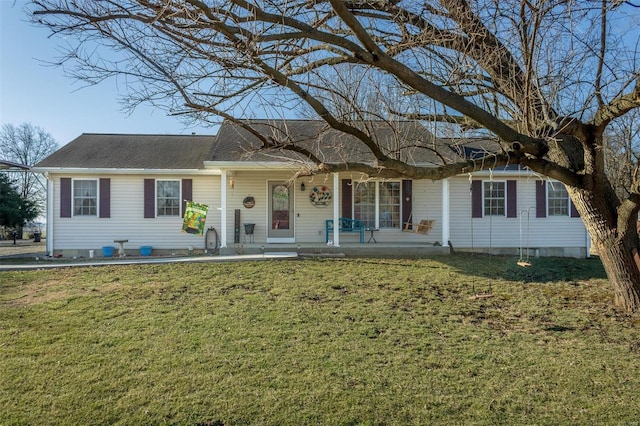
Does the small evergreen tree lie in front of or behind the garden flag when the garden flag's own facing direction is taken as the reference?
behind

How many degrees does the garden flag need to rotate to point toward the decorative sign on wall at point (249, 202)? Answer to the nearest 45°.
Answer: approximately 90° to its left

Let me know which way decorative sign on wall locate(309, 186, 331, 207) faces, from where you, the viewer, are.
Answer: facing the viewer

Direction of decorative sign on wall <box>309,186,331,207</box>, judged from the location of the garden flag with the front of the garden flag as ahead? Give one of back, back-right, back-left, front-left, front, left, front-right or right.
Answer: left

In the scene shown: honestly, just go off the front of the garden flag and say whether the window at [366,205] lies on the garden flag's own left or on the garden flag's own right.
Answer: on the garden flag's own left

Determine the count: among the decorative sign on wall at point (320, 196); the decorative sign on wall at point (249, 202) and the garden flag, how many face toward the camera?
3

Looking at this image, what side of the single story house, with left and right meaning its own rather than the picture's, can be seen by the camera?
front

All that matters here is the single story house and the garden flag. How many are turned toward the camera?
2

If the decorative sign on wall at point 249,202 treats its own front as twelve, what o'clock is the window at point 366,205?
The window is roughly at 9 o'clock from the decorative sign on wall.

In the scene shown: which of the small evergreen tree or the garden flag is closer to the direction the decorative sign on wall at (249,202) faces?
the garden flag

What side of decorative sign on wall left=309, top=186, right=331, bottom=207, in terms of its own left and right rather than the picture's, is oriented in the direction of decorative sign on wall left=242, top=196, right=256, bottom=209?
right

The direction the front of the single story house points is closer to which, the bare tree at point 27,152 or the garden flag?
the garden flag

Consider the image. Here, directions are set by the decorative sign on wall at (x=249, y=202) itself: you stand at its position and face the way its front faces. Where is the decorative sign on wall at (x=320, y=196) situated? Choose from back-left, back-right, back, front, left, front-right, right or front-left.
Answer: left
